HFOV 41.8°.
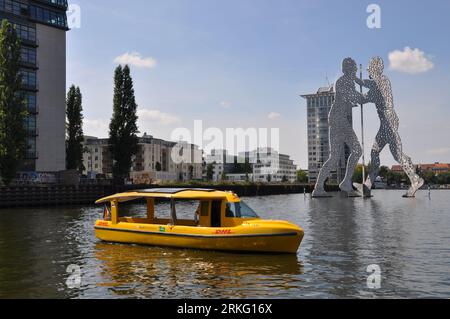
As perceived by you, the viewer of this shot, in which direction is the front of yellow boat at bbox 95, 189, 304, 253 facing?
facing the viewer and to the right of the viewer
